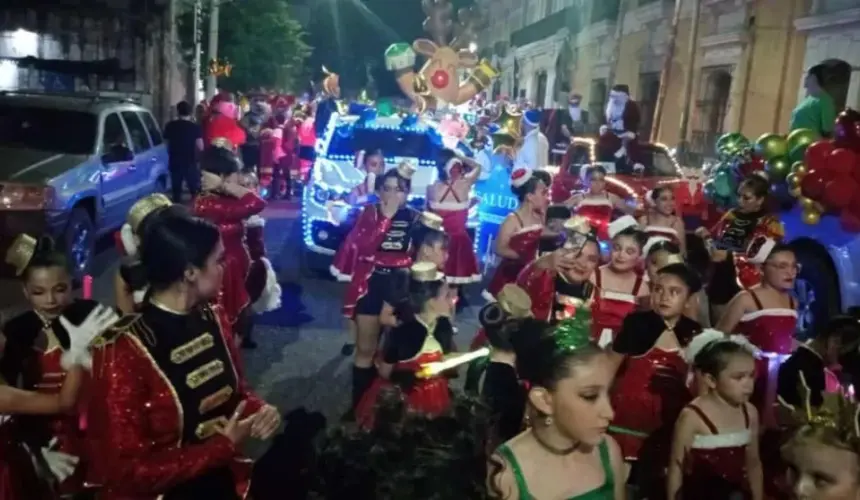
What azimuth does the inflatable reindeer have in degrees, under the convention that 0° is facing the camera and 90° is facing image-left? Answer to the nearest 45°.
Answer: approximately 0°

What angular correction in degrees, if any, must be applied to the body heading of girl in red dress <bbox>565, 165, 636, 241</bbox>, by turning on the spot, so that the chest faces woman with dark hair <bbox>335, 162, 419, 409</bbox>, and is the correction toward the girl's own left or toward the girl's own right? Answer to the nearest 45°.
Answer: approximately 45° to the girl's own right

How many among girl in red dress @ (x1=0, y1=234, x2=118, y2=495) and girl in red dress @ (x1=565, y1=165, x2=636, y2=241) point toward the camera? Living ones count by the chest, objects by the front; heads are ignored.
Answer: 2

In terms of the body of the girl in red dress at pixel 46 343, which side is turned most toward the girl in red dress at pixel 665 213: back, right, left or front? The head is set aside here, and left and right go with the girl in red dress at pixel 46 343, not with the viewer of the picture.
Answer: left

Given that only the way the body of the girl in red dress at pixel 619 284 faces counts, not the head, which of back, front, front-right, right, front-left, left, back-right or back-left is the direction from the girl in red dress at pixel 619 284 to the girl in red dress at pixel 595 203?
back

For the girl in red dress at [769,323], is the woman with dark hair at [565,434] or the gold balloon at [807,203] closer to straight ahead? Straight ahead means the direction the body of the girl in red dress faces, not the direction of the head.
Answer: the woman with dark hair

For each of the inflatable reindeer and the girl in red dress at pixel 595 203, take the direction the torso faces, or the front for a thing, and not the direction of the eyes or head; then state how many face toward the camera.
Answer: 2

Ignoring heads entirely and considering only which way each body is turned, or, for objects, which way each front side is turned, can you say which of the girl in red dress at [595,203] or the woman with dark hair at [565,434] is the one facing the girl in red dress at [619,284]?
the girl in red dress at [595,203]

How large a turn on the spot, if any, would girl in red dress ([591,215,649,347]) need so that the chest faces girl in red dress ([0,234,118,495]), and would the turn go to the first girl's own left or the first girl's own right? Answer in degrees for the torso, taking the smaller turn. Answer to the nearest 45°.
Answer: approximately 45° to the first girl's own right

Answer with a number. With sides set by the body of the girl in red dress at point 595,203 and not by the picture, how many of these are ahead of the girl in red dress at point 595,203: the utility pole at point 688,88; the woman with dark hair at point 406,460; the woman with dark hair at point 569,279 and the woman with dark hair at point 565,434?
3

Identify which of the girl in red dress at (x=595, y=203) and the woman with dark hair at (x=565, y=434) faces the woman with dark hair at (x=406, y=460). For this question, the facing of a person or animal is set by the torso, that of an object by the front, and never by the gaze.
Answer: the girl in red dress

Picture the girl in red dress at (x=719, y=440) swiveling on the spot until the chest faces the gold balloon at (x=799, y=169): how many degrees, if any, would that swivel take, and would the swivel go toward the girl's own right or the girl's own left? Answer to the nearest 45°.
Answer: approximately 135° to the girl's own left
